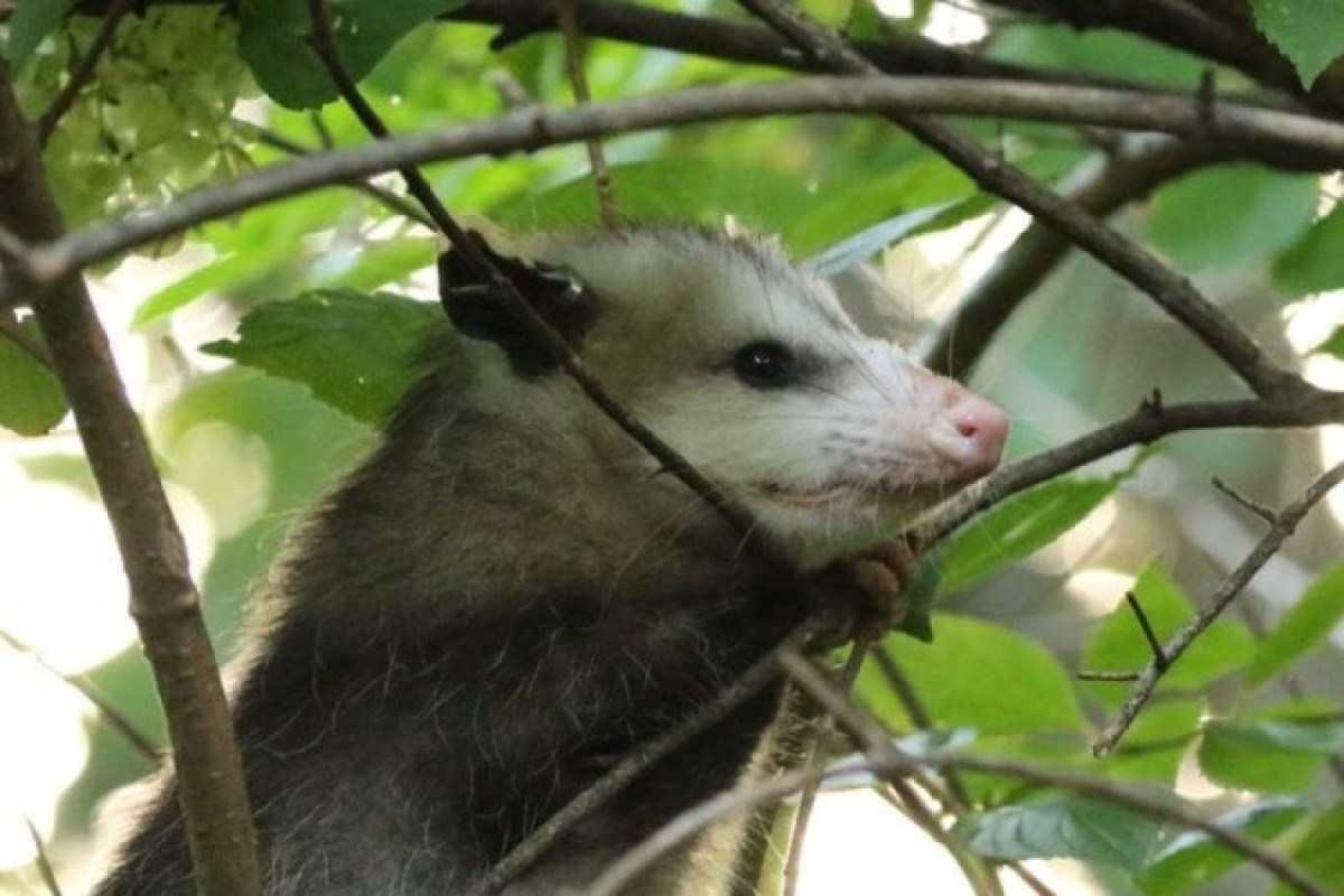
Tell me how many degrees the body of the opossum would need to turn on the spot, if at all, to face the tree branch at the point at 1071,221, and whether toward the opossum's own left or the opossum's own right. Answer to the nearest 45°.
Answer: approximately 45° to the opossum's own right

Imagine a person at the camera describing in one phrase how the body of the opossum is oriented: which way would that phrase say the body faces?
to the viewer's right
